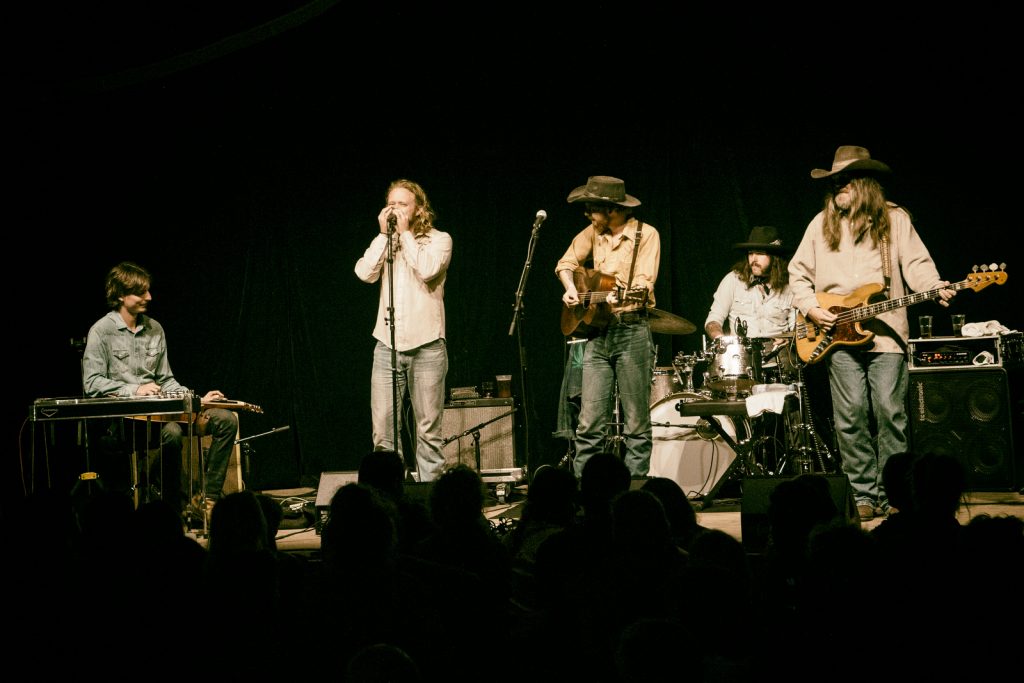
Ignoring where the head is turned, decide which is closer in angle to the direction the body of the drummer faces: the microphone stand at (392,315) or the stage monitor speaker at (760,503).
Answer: the stage monitor speaker

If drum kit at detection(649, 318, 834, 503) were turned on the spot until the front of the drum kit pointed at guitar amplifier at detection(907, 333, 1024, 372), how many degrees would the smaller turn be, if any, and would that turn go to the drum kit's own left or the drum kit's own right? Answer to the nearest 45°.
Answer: approximately 135° to the drum kit's own left

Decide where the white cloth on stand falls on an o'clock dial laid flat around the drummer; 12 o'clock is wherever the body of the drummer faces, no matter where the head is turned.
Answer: The white cloth on stand is roughly at 12 o'clock from the drummer.

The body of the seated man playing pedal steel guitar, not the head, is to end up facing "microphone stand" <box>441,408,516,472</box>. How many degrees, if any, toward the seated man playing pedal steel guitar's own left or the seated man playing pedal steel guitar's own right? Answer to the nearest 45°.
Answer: approximately 45° to the seated man playing pedal steel guitar's own left

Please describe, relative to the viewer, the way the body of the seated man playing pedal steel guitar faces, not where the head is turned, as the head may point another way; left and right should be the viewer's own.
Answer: facing the viewer and to the right of the viewer

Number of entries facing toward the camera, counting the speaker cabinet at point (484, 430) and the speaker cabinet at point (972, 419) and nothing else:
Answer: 2

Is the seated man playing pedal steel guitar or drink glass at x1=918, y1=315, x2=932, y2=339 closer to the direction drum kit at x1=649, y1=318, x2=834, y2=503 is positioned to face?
the seated man playing pedal steel guitar

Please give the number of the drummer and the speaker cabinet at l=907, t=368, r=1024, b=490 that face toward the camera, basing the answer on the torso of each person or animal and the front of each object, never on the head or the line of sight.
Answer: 2

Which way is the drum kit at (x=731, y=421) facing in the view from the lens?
facing the viewer and to the left of the viewer

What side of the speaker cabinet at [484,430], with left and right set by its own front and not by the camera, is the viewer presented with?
front

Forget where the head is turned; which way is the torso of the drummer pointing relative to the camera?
toward the camera

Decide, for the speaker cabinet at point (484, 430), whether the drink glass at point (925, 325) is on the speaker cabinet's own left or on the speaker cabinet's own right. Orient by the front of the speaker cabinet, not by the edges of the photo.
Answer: on the speaker cabinet's own left

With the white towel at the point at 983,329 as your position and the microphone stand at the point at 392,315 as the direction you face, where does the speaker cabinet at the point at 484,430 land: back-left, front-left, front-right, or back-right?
front-right

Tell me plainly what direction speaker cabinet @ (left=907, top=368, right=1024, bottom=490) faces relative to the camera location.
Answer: facing the viewer

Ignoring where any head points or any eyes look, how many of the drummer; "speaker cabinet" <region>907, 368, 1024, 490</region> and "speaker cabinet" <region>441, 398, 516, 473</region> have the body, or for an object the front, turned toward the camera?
3
